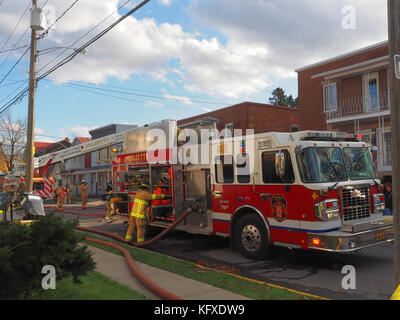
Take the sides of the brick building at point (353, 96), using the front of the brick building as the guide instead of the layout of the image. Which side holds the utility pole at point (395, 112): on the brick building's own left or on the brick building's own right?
on the brick building's own left

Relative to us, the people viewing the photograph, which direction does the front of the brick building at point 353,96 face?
facing the viewer and to the left of the viewer

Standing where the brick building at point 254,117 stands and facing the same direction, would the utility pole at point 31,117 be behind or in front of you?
in front

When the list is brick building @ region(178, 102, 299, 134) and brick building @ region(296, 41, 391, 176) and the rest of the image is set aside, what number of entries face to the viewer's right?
0

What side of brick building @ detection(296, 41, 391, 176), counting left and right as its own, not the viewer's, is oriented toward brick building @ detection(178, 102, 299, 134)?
right

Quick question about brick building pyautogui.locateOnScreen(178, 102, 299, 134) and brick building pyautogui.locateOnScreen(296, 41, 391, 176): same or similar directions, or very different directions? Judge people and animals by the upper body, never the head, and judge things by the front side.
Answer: same or similar directions

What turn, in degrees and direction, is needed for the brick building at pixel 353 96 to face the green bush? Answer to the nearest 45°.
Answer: approximately 45° to its left

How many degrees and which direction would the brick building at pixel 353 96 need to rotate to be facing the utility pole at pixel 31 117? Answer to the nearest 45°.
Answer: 0° — it already faces it

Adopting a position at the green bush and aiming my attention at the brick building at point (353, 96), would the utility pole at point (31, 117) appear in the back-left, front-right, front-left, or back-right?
front-left
